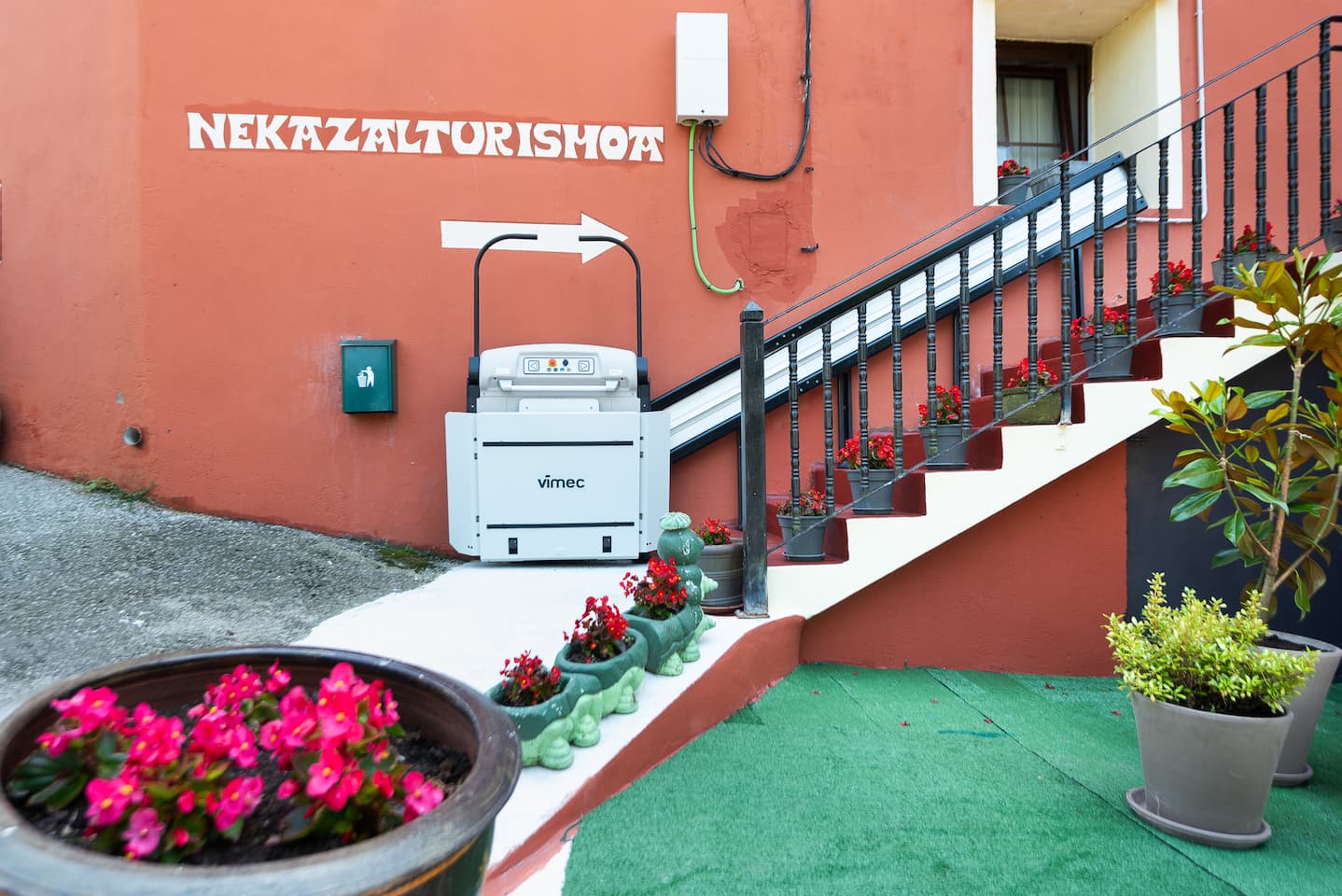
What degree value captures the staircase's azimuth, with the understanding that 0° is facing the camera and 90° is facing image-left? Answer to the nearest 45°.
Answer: approximately 90°

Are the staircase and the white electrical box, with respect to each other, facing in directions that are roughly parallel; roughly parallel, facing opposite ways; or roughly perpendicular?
roughly perpendicular

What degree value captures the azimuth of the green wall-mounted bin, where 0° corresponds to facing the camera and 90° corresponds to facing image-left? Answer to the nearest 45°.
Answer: approximately 0°

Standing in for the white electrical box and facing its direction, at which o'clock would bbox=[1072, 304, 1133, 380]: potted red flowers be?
The potted red flowers is roughly at 10 o'clock from the white electrical box.

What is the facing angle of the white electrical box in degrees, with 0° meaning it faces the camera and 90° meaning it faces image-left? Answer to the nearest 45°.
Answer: approximately 0°

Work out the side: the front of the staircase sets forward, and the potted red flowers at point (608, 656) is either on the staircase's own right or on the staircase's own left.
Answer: on the staircase's own left

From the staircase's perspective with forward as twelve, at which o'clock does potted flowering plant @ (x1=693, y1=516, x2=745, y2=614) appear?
The potted flowering plant is roughly at 11 o'clock from the staircase.

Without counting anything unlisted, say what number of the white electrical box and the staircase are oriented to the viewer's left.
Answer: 1

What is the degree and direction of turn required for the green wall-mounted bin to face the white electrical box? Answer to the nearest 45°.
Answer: approximately 90° to its left

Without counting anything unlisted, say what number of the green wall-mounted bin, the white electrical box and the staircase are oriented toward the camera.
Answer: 2
